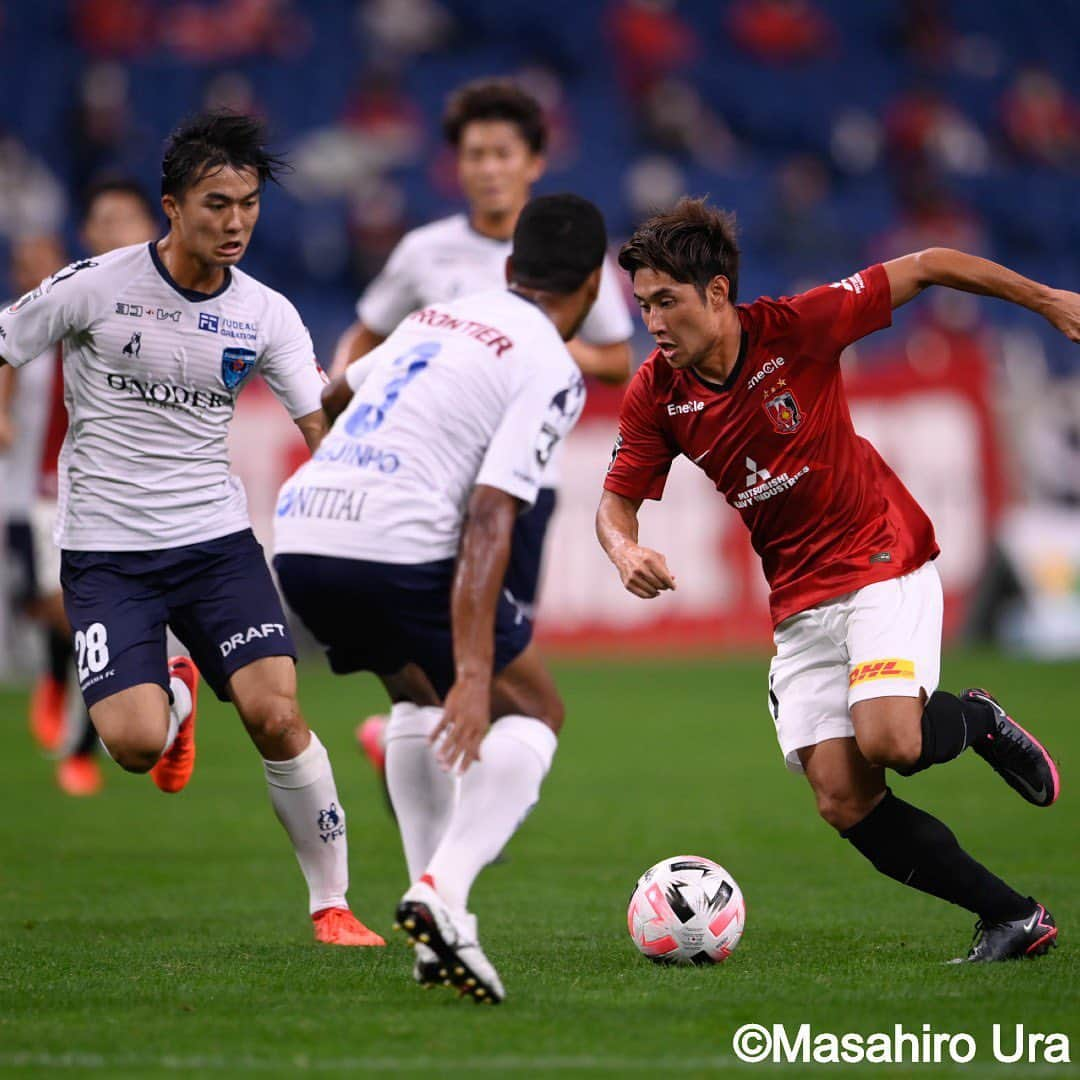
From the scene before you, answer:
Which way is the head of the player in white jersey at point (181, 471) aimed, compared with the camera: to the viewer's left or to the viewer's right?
to the viewer's right

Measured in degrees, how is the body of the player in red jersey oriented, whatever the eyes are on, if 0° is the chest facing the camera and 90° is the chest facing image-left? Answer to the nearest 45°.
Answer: approximately 45°

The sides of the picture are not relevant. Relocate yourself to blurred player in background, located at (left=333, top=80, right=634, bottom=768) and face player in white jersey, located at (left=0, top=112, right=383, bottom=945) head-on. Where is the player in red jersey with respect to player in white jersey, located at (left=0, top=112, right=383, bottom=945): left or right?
left

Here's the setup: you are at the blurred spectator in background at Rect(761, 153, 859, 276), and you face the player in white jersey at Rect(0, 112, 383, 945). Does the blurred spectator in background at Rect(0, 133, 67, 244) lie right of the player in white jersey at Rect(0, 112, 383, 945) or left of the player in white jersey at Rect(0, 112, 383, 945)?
right

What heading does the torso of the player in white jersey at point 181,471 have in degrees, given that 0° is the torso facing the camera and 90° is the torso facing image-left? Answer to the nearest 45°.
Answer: approximately 315°

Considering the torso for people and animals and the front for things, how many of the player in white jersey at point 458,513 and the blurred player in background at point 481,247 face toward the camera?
1

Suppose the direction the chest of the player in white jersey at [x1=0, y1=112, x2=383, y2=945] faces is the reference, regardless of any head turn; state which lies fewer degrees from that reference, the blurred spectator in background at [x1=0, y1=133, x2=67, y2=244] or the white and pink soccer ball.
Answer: the white and pink soccer ball

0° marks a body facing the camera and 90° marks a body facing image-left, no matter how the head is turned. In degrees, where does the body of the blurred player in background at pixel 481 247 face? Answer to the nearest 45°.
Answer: approximately 0°

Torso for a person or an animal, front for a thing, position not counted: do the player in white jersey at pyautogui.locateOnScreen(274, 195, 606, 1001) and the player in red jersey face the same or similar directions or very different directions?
very different directions

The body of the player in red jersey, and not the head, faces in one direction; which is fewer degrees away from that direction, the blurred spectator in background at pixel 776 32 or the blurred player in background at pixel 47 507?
the blurred player in background

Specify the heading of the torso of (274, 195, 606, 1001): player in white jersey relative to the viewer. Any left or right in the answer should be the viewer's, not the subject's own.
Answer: facing away from the viewer and to the right of the viewer

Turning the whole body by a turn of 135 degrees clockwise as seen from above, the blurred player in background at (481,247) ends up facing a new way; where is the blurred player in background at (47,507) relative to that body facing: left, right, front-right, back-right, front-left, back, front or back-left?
front
